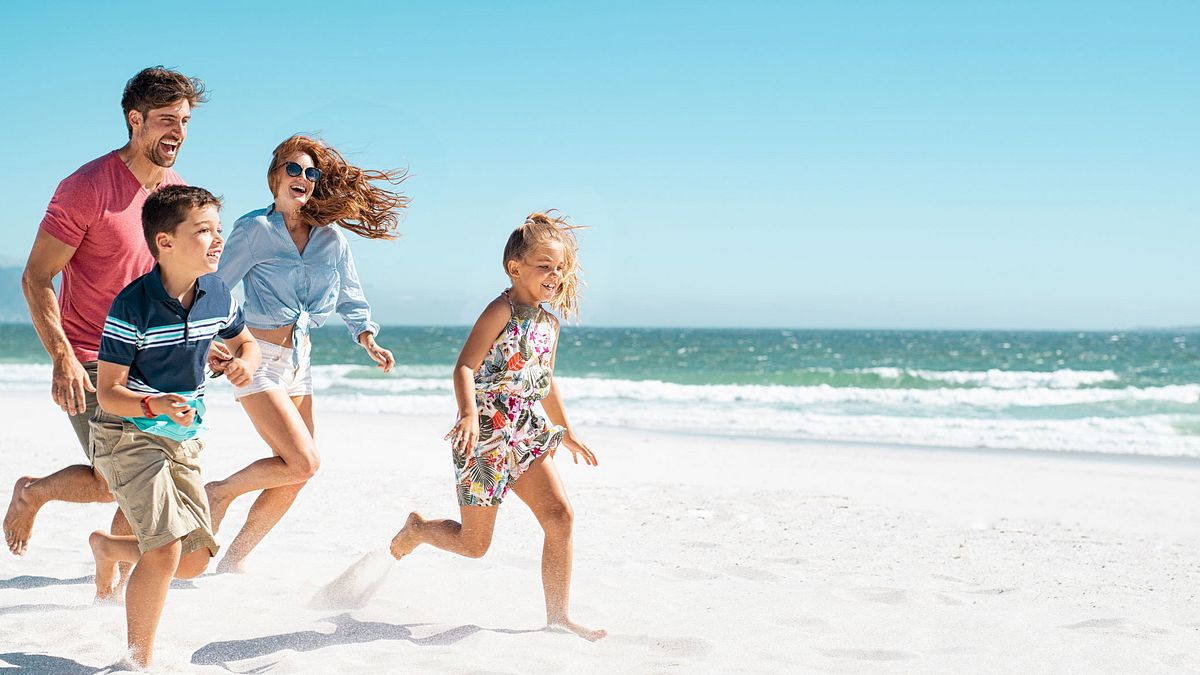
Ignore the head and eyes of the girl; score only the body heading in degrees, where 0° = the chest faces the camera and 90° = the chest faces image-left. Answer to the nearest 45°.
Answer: approximately 315°

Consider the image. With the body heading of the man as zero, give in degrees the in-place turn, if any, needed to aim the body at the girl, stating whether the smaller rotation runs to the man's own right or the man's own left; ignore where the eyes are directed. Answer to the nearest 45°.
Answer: approximately 45° to the man's own left

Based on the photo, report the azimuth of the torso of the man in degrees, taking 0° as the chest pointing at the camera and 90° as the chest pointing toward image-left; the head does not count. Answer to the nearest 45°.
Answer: approximately 315°

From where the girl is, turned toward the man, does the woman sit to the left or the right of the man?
right

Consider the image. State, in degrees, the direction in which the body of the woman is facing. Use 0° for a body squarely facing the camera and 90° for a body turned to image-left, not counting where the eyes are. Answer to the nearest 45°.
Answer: approximately 315°

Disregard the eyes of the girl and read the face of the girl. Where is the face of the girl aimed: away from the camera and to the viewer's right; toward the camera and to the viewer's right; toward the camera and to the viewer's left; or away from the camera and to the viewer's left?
toward the camera and to the viewer's right

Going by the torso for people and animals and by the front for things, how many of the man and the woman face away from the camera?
0

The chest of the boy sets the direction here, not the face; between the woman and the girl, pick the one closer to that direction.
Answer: the girl

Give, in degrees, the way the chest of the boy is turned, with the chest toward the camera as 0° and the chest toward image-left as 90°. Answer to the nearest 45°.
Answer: approximately 315°

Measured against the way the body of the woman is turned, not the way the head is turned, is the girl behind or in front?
in front

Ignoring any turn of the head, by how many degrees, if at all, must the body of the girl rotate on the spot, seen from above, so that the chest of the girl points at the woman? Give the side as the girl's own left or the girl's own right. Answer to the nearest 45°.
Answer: approximately 180°

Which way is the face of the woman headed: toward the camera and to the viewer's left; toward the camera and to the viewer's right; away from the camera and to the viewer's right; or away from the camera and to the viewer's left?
toward the camera and to the viewer's right
